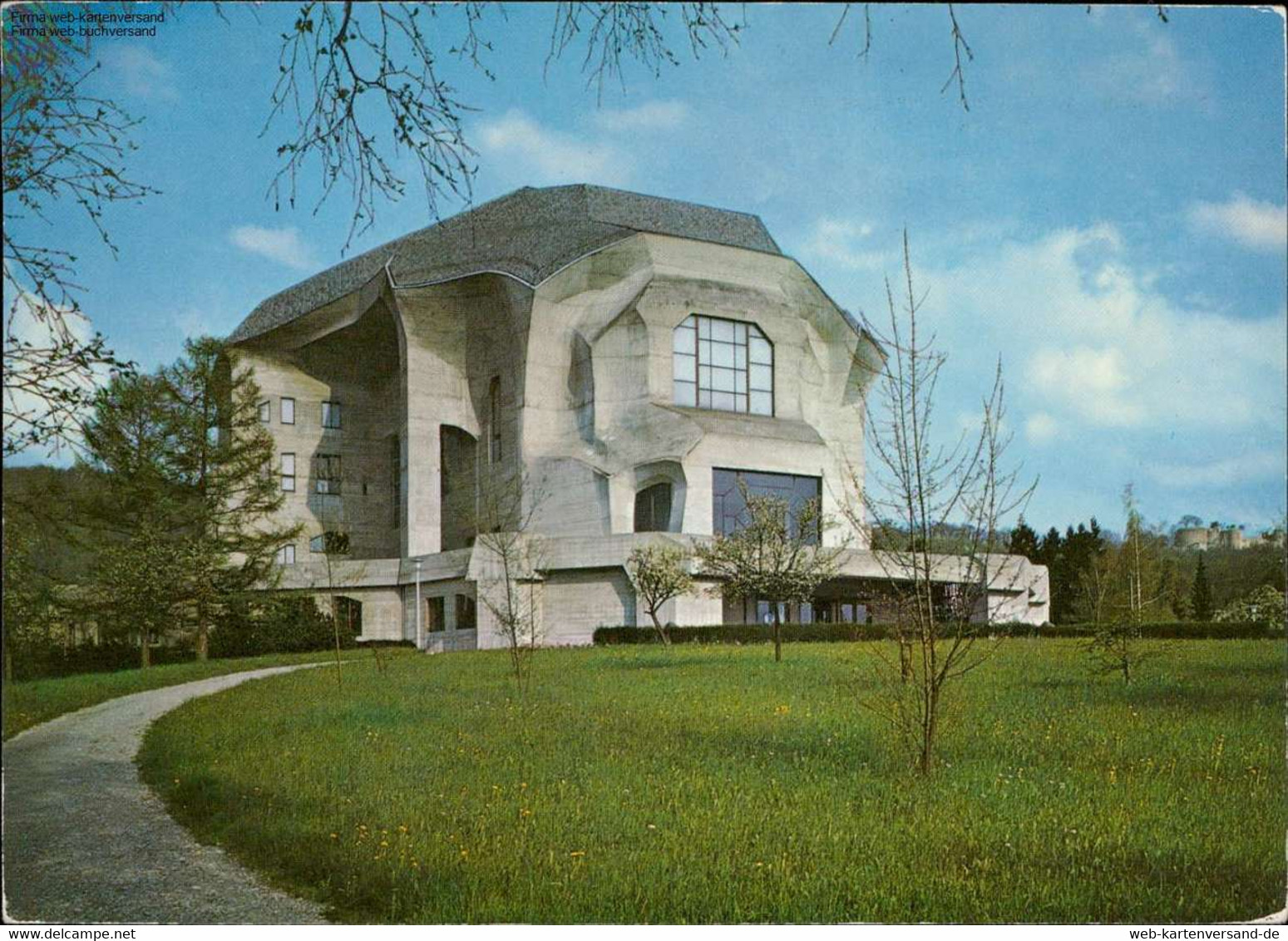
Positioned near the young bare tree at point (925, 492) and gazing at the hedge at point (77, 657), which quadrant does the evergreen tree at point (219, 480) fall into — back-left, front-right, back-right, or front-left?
front-right

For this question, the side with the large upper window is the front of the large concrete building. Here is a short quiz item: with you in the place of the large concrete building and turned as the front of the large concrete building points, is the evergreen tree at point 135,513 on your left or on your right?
on your right

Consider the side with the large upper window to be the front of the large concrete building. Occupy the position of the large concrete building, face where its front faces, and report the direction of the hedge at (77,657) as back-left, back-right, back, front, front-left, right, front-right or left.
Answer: front-right

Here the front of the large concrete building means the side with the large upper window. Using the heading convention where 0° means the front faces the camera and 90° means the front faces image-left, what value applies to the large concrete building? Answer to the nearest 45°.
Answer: approximately 315°

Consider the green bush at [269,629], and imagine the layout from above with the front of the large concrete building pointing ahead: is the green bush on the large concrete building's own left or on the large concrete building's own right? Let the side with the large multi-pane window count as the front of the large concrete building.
on the large concrete building's own right
